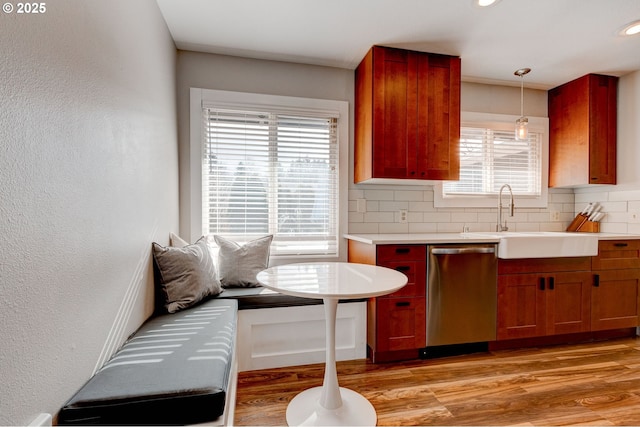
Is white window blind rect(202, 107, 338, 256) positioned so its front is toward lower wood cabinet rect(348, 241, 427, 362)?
no

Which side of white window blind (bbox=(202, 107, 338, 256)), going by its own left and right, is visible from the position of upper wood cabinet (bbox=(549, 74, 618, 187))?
left

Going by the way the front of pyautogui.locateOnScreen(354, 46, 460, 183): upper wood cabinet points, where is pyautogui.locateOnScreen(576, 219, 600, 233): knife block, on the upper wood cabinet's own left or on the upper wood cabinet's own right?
on the upper wood cabinet's own left

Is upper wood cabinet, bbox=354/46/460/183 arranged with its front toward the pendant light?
no

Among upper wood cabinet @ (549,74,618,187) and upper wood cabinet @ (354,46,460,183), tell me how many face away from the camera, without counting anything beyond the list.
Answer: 0

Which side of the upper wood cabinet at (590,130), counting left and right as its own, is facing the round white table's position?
right

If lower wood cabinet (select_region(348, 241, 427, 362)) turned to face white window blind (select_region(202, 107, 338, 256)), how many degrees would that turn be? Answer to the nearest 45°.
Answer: approximately 135° to its right

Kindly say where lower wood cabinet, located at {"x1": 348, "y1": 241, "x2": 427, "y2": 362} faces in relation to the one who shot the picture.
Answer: facing the viewer and to the right of the viewer

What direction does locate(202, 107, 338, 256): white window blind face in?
toward the camera

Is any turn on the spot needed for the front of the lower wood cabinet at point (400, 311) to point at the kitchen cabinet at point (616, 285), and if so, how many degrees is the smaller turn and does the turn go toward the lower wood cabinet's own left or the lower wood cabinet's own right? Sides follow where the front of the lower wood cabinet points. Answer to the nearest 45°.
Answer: approximately 90° to the lower wood cabinet's own left

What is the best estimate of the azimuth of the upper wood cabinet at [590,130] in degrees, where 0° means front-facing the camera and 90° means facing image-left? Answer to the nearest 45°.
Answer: approximately 315°

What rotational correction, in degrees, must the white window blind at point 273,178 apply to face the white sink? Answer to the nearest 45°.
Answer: approximately 90° to its left

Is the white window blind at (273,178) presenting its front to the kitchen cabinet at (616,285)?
no

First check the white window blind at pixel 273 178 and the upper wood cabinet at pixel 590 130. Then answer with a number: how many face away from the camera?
0

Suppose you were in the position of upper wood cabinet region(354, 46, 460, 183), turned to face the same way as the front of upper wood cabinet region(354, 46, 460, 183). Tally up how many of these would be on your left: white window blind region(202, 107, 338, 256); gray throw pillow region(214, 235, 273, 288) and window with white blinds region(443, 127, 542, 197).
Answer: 1
